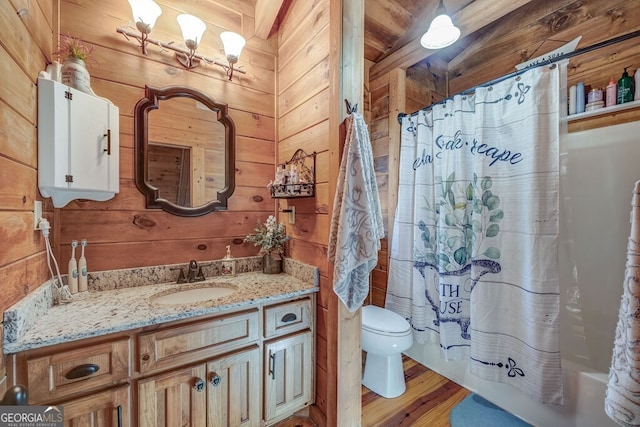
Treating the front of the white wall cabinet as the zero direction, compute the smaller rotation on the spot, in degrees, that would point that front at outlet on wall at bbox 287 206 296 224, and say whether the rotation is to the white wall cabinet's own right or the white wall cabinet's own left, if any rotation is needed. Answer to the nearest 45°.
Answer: approximately 45° to the white wall cabinet's own left

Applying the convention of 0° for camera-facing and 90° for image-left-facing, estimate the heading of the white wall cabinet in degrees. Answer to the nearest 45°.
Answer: approximately 315°

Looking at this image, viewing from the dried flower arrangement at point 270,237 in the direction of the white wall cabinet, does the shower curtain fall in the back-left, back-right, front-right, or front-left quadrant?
back-left

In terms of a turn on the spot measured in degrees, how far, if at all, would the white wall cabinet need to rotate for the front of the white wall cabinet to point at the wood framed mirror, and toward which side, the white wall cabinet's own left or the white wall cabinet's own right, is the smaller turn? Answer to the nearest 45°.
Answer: approximately 45° to the white wall cabinet's own left

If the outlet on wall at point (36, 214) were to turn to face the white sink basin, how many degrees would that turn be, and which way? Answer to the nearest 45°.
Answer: approximately 45° to its left

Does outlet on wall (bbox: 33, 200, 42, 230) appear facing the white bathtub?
yes

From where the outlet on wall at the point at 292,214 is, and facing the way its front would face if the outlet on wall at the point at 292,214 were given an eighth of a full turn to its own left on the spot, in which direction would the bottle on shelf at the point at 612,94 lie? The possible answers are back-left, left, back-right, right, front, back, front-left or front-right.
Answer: left
